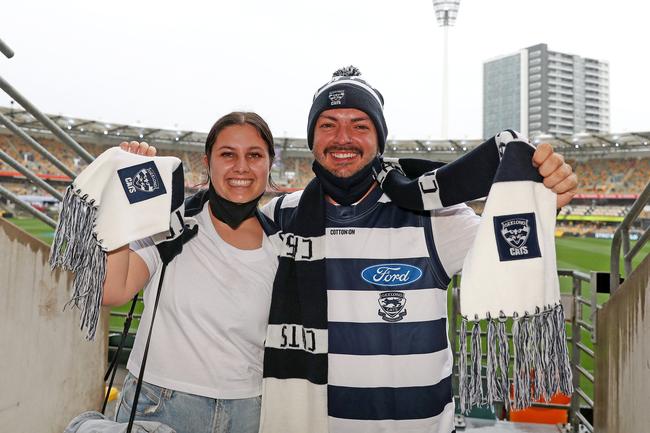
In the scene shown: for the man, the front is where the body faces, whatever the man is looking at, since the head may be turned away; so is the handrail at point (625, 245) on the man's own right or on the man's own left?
on the man's own left

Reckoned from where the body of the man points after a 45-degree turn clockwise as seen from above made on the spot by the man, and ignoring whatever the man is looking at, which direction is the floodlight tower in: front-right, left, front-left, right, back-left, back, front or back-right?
back-right

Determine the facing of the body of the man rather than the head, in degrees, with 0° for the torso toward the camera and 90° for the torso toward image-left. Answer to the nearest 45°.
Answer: approximately 0°

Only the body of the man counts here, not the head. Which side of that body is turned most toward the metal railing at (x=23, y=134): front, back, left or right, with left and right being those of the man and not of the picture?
right

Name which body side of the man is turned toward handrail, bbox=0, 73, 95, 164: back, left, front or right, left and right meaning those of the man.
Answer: right
